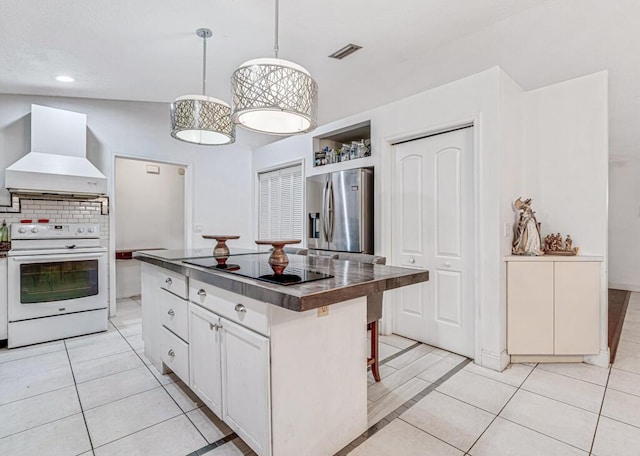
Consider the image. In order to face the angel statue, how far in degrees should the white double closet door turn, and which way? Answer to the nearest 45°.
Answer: approximately 135° to its left

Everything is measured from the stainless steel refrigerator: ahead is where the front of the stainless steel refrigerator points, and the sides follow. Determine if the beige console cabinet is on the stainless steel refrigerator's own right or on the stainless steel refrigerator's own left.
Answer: on the stainless steel refrigerator's own left

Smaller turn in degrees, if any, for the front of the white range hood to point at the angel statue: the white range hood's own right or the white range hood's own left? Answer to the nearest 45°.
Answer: approximately 45° to the white range hood's own left

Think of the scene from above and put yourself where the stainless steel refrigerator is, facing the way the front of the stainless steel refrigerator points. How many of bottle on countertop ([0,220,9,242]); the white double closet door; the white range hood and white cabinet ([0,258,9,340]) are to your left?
1

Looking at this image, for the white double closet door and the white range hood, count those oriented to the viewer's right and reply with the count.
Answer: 0

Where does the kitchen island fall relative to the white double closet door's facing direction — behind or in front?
in front

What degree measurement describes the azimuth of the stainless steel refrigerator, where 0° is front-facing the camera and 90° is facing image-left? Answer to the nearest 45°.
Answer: approximately 45°

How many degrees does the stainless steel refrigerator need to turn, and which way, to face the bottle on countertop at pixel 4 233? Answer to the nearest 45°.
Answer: approximately 45° to its right

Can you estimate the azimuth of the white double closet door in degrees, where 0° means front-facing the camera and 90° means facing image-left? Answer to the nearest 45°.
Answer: approximately 45°

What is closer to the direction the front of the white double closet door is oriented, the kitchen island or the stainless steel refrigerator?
the kitchen island

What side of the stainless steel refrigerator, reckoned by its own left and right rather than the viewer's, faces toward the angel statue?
left

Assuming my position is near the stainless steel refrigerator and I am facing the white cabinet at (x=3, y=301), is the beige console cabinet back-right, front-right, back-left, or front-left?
back-left

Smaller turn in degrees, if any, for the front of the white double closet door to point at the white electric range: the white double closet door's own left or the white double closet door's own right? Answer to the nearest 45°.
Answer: approximately 45° to the white double closet door's own right

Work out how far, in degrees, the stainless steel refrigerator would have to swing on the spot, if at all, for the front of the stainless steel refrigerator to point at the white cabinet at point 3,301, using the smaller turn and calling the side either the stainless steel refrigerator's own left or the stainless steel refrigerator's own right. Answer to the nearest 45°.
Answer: approximately 45° to the stainless steel refrigerator's own right

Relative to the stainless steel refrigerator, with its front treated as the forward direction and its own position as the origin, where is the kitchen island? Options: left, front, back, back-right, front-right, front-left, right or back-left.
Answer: front-left

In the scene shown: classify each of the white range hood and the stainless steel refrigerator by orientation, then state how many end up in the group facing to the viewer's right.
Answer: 0
